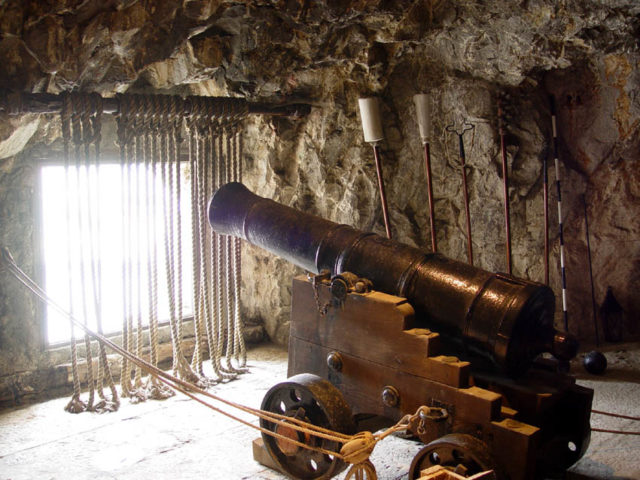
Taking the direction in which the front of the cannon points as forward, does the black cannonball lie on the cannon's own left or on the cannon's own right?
on the cannon's own right

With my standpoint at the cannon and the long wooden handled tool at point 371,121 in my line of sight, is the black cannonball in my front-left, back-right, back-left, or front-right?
front-right

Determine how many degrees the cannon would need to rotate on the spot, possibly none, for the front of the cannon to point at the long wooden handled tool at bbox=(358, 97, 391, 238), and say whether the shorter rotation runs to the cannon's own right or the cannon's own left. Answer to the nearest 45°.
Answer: approximately 45° to the cannon's own right

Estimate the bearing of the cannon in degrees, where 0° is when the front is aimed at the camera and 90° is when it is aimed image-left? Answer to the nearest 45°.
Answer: approximately 135°

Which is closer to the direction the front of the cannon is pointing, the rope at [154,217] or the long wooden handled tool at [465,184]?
the rope

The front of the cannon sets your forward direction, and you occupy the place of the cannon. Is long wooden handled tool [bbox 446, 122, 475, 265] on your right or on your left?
on your right

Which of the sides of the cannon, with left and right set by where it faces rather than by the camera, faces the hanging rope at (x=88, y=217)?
front

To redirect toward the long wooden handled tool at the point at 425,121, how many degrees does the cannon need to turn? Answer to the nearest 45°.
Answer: approximately 45° to its right

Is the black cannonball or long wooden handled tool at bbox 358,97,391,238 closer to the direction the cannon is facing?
the long wooden handled tool

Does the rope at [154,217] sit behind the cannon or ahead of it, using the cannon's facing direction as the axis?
ahead

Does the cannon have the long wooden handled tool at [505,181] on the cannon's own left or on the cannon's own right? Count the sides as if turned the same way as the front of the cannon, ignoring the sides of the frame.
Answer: on the cannon's own right
